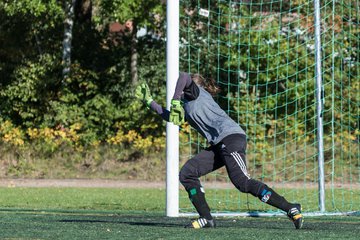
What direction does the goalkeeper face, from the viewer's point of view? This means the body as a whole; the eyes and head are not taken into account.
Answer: to the viewer's left

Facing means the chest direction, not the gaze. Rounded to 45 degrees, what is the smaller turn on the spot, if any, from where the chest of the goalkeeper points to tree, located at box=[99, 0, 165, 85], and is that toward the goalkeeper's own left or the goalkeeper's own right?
approximately 90° to the goalkeeper's own right

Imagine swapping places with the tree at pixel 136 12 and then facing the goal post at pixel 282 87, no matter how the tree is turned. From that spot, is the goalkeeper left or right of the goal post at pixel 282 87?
right
